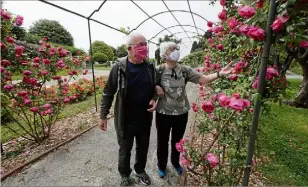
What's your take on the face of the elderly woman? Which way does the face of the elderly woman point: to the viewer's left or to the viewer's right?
to the viewer's right

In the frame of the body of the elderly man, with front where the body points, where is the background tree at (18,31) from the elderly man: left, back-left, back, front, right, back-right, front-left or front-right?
back

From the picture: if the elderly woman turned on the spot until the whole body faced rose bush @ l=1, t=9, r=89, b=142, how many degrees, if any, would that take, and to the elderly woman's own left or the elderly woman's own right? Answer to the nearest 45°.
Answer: approximately 90° to the elderly woman's own right

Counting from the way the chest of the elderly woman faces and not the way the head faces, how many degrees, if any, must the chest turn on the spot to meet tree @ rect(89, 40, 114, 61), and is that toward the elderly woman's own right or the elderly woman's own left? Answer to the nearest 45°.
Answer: approximately 135° to the elderly woman's own right

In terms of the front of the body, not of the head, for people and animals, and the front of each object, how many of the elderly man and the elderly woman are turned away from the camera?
0

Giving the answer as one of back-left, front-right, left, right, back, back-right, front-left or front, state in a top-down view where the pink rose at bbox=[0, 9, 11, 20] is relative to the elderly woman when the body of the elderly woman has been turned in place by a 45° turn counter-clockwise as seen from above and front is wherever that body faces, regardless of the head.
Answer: back-right

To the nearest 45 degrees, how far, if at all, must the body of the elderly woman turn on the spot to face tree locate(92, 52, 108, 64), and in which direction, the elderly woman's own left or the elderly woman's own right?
approximately 135° to the elderly woman's own right

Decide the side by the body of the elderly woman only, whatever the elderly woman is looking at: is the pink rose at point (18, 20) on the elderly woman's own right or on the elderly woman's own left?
on the elderly woman's own right

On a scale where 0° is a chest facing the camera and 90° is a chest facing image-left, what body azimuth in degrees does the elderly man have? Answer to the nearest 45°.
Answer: approximately 315°

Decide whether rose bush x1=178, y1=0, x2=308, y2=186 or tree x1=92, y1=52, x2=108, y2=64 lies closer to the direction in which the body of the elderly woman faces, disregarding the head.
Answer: the rose bush

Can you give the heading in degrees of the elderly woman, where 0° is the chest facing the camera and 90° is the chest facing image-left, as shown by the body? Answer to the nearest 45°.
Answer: approximately 0°

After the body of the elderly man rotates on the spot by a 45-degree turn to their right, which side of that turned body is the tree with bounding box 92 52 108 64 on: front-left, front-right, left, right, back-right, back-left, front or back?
back

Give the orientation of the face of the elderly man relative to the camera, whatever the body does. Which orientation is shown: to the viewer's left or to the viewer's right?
to the viewer's right

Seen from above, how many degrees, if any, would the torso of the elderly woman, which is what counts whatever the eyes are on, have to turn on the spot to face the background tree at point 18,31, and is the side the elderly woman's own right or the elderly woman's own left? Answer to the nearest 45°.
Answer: approximately 135° to the elderly woman's own right

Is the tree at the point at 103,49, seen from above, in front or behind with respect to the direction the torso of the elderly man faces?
behind

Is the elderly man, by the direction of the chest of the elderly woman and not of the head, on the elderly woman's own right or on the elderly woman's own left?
on the elderly woman's own right
